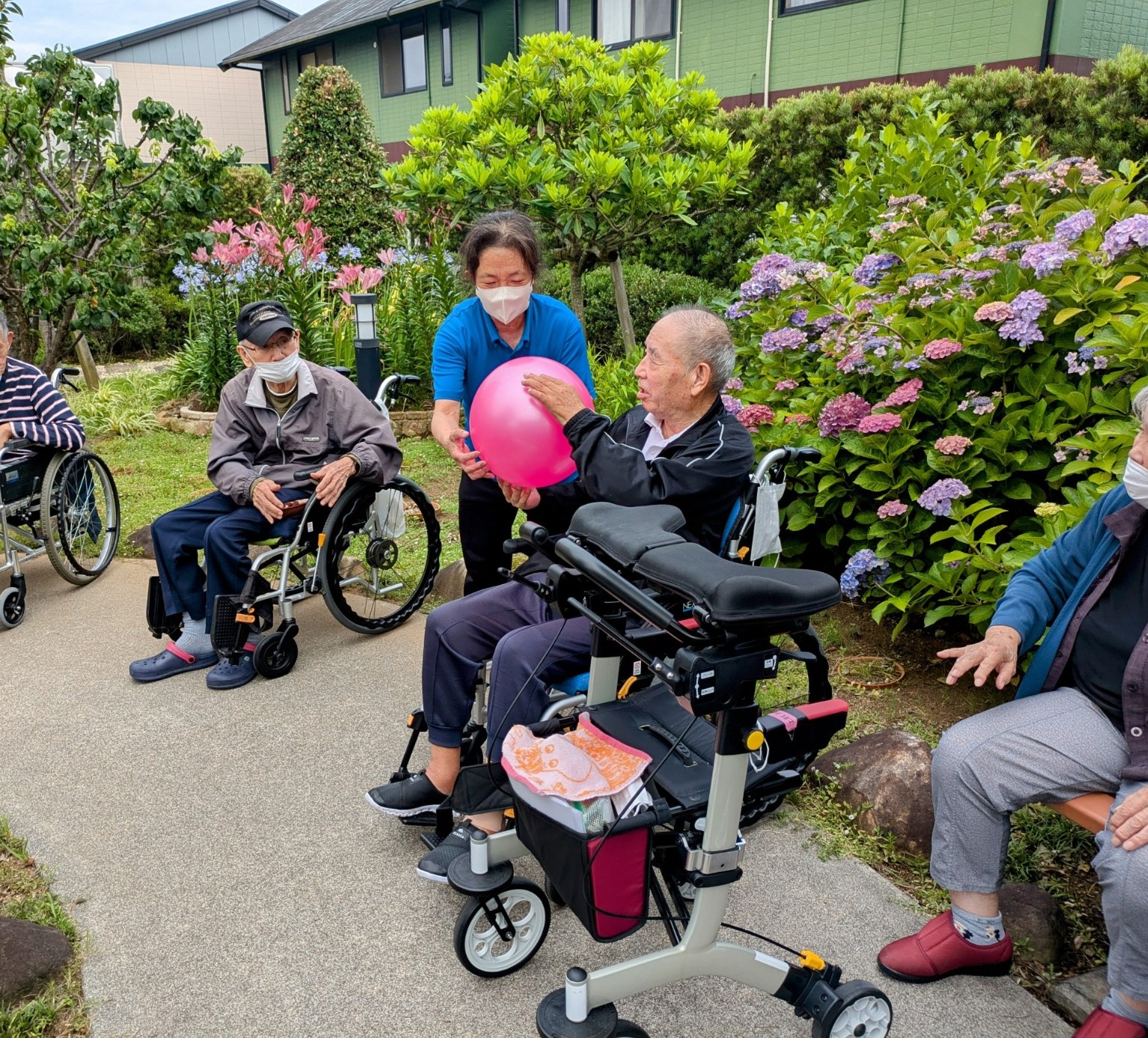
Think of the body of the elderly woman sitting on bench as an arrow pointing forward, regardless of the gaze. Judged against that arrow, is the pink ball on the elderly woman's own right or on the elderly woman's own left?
on the elderly woman's own right

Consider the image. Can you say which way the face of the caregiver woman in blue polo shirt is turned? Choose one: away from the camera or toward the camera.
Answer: toward the camera

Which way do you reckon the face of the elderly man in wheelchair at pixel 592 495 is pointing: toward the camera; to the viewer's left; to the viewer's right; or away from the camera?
to the viewer's left

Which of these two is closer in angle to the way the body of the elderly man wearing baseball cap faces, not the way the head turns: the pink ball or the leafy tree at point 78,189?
the pink ball

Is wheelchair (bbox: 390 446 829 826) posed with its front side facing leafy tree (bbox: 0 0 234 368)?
no

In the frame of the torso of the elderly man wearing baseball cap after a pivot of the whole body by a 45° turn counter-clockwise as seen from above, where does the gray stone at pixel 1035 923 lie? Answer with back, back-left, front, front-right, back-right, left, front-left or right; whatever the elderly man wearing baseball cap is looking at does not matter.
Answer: front-left

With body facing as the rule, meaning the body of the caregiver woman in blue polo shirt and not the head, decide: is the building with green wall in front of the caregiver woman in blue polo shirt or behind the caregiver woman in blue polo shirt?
behind

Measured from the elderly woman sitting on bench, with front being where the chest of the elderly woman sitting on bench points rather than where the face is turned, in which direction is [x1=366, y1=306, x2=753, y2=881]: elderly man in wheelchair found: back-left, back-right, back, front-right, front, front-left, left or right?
front-right

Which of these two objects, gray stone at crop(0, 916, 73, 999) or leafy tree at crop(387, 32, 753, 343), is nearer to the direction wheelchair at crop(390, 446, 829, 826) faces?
the gray stone

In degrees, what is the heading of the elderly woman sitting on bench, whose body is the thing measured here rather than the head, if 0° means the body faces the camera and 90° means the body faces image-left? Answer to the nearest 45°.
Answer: approximately 45°

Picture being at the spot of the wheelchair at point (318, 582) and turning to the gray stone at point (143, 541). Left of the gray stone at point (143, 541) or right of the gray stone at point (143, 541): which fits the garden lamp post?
right

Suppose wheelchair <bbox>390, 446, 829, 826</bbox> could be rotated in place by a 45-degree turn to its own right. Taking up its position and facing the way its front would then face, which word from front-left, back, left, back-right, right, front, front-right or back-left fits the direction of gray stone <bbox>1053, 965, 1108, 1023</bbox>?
back-left

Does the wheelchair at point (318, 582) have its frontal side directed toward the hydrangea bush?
no

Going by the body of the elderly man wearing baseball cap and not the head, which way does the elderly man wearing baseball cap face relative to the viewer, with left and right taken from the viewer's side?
facing the viewer and to the left of the viewer

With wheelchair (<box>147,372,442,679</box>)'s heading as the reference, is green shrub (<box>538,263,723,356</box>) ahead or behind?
behind

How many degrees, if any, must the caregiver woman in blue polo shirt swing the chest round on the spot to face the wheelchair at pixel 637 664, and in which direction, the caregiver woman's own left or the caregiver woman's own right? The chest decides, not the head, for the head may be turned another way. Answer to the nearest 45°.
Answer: approximately 45° to the caregiver woman's own left

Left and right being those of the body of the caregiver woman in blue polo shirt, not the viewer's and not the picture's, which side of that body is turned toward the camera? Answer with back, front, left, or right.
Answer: front
